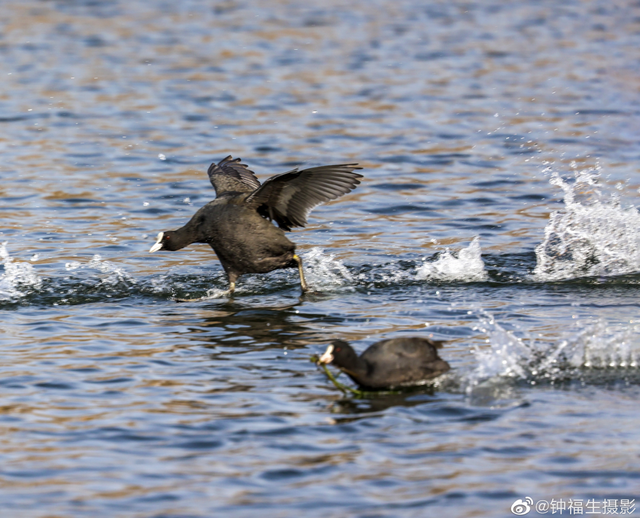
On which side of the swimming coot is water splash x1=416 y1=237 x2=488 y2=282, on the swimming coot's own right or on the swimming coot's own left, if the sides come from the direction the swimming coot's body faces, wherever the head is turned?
on the swimming coot's own right

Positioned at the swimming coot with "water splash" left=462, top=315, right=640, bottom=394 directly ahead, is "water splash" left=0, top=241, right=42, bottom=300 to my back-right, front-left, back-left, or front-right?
back-left

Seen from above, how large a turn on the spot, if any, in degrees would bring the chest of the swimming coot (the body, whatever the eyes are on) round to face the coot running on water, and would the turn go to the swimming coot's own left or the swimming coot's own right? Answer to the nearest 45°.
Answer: approximately 90° to the swimming coot's own right

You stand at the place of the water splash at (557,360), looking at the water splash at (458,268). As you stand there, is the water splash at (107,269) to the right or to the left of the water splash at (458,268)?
left

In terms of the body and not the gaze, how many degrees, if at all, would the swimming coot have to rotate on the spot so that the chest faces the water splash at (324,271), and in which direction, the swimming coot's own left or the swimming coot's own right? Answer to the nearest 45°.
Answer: approximately 90° to the swimming coot's own right

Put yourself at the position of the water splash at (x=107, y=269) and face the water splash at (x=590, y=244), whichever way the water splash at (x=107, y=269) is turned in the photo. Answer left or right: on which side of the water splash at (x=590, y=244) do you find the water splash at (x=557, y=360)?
right

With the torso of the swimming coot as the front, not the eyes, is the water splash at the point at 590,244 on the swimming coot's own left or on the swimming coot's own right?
on the swimming coot's own right

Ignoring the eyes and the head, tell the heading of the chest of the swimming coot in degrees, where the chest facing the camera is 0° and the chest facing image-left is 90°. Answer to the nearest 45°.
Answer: approximately 90°

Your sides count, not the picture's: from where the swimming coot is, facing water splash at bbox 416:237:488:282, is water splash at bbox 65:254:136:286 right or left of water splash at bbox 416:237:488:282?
left
